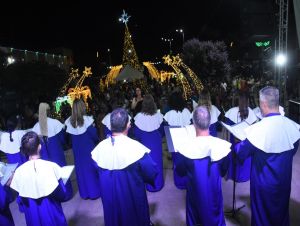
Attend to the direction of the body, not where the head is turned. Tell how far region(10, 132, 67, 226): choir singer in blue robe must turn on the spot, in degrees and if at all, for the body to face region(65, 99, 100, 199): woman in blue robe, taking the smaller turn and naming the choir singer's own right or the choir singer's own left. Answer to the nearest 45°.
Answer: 0° — they already face them

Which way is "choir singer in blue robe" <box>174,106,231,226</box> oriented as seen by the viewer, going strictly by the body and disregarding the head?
away from the camera

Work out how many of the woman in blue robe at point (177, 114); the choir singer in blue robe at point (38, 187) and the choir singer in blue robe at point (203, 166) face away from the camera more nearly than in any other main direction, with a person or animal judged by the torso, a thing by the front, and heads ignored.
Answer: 3

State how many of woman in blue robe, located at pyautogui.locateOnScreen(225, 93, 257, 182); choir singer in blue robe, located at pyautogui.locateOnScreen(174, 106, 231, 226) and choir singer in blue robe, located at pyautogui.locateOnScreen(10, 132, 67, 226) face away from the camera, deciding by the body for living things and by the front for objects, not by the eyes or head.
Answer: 3

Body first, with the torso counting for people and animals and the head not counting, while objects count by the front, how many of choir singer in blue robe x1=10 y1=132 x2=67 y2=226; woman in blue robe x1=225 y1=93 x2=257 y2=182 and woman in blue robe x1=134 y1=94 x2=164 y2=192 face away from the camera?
3

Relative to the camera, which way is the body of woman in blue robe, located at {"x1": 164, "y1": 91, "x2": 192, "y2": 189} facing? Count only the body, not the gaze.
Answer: away from the camera

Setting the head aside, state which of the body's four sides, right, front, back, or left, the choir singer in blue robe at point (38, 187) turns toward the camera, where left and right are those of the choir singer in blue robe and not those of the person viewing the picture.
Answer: back

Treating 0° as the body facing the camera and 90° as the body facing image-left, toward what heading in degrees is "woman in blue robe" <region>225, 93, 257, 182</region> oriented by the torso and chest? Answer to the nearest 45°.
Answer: approximately 180°

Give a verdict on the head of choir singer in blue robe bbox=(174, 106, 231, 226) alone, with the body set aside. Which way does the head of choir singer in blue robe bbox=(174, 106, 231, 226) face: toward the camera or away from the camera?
away from the camera

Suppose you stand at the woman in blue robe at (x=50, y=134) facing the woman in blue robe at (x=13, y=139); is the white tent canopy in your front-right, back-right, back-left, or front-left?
back-right

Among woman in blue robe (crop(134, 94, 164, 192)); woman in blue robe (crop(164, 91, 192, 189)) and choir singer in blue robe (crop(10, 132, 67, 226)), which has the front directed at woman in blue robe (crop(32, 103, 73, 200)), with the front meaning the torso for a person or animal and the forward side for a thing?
the choir singer in blue robe

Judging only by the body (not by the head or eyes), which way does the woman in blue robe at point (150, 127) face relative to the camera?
away from the camera

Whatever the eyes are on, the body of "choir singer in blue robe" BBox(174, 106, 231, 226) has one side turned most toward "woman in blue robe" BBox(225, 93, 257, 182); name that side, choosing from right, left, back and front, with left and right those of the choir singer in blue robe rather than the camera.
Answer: front

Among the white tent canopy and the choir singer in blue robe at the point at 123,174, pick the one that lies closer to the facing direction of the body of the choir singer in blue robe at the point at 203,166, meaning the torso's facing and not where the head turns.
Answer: the white tent canopy

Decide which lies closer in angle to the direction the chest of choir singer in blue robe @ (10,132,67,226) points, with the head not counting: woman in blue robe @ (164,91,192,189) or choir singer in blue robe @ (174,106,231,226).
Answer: the woman in blue robe
